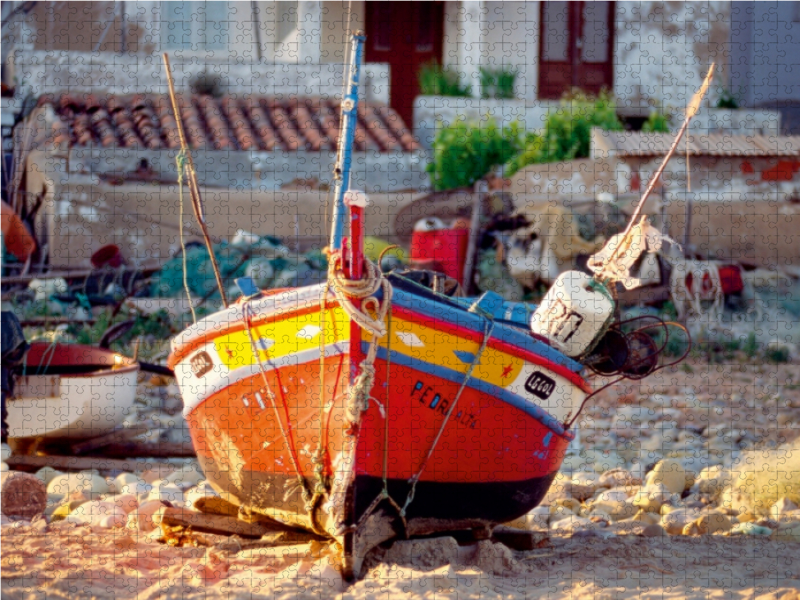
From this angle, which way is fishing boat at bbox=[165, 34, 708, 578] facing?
toward the camera

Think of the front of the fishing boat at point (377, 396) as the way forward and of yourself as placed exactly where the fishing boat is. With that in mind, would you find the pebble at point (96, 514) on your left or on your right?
on your right

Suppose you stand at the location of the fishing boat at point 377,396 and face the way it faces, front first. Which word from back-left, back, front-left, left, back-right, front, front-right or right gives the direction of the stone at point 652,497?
back-left

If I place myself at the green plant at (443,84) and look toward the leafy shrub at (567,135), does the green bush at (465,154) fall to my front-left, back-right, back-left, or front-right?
front-right

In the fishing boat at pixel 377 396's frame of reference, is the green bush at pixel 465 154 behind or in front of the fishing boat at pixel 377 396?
behind
